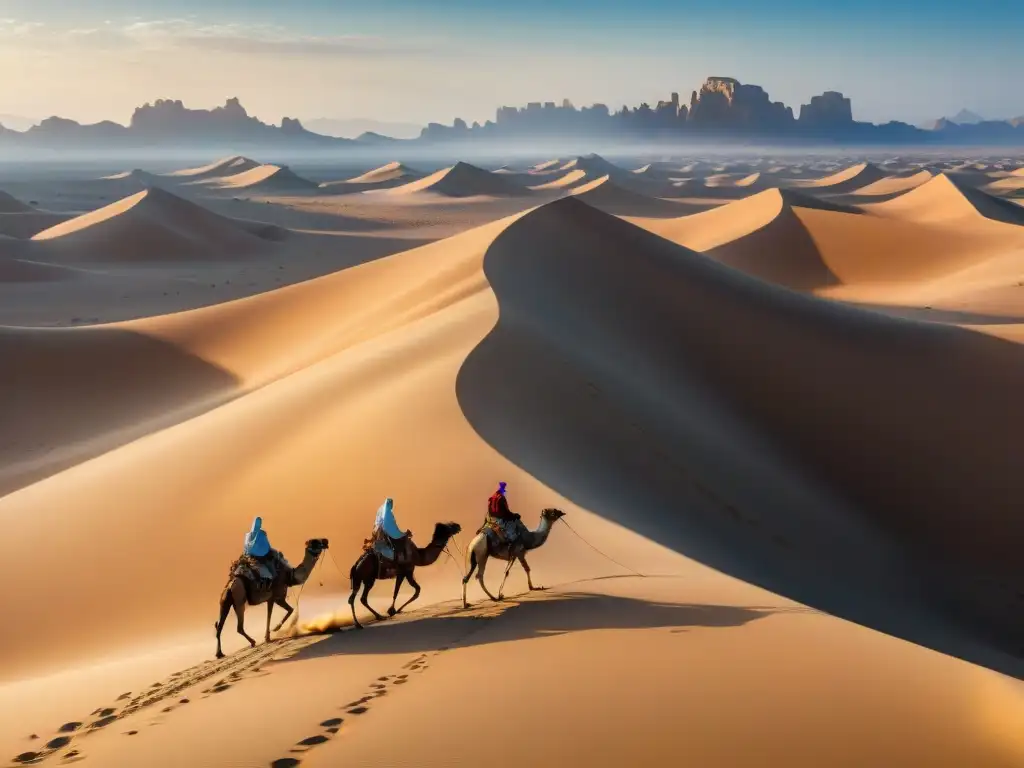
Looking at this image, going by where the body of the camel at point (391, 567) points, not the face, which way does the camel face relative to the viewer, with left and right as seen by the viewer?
facing to the right of the viewer

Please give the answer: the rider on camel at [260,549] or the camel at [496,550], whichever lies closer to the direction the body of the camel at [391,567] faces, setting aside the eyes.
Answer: the camel

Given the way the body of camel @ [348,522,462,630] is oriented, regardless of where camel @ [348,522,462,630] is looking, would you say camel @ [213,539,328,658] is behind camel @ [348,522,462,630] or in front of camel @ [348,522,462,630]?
behind

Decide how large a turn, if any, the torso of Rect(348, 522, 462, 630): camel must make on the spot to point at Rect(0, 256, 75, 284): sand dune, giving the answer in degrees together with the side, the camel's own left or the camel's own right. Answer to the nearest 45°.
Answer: approximately 90° to the camel's own left

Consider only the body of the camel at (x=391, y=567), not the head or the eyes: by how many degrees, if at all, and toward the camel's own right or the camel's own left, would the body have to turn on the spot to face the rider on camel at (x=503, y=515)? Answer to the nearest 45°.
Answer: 0° — it already faces them

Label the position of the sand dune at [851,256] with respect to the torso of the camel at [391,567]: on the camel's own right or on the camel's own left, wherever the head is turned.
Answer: on the camel's own left

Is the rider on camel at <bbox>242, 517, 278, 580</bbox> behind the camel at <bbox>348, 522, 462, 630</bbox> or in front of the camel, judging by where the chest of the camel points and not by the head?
behind

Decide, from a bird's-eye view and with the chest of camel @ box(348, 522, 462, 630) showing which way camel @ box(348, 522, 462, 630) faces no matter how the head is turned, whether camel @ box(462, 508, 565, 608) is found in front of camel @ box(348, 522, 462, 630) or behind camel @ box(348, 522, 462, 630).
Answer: in front
